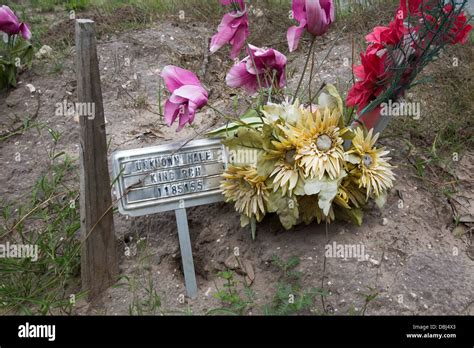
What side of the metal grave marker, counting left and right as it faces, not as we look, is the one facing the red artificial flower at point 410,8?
left

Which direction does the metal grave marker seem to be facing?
toward the camera

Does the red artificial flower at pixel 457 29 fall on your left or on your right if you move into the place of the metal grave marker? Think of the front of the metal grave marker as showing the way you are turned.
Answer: on your left
